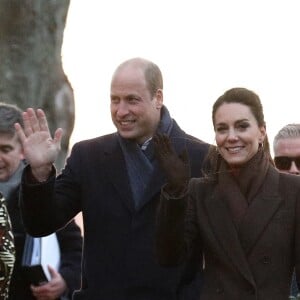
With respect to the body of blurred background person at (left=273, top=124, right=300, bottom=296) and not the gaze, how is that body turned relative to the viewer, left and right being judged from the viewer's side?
facing the viewer

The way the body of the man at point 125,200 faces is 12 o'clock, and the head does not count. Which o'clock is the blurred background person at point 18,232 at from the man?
The blurred background person is roughly at 3 o'clock from the man.

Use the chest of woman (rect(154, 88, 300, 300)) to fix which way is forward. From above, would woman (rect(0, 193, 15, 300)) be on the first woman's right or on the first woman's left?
on the first woman's right

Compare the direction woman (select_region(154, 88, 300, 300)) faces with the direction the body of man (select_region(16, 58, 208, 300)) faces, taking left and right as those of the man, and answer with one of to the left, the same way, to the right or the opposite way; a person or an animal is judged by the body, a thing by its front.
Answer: the same way

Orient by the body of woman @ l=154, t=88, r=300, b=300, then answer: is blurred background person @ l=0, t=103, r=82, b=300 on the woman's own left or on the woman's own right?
on the woman's own right

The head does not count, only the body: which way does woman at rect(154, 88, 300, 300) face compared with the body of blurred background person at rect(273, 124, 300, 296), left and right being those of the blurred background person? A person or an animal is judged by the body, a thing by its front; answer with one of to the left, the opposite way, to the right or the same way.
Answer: the same way

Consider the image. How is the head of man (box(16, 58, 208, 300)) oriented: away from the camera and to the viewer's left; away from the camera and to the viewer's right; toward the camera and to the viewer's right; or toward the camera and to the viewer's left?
toward the camera and to the viewer's left

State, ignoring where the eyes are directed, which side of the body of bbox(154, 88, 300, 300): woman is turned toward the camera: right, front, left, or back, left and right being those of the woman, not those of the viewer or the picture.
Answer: front
